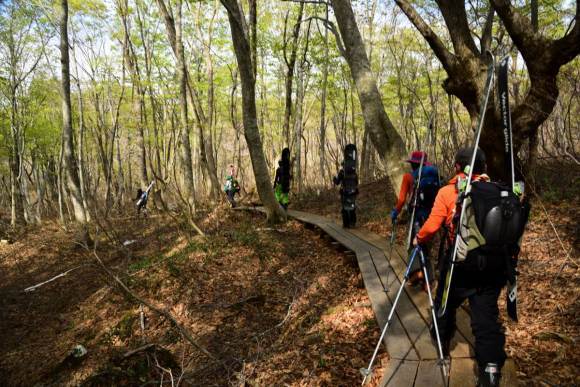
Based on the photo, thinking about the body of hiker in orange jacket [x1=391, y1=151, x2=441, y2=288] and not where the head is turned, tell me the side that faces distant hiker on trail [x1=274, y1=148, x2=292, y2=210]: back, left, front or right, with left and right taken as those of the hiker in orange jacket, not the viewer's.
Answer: front

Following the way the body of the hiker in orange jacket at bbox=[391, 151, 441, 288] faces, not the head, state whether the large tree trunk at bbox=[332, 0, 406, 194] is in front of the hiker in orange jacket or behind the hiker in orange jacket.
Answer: in front

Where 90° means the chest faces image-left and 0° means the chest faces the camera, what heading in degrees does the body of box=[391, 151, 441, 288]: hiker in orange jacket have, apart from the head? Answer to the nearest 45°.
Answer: approximately 135°

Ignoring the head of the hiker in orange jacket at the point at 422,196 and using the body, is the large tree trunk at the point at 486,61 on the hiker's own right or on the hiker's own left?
on the hiker's own right

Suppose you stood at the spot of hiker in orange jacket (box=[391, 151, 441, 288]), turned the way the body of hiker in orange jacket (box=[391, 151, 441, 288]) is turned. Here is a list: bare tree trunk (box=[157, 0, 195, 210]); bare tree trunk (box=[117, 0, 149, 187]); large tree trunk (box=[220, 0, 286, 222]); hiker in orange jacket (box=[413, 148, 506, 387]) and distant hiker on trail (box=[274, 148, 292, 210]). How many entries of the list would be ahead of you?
4

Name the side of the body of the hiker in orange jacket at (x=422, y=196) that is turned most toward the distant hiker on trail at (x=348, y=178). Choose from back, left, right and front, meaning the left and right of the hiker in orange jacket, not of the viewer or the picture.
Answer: front

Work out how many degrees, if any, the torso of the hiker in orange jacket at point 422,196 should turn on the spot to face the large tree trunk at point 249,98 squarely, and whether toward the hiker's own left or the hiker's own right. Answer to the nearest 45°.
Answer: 0° — they already face it

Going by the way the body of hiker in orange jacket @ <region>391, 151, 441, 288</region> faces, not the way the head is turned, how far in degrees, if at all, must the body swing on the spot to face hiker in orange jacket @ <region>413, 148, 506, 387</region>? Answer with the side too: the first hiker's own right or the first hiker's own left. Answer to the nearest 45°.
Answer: approximately 135° to the first hiker's own left

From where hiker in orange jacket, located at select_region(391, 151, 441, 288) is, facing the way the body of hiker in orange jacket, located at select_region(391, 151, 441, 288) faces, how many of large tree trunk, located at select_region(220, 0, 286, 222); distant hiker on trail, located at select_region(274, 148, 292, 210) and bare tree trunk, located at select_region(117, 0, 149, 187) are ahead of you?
3

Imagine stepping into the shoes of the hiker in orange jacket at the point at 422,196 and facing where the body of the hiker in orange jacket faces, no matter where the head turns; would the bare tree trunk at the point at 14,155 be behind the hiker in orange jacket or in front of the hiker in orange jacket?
in front

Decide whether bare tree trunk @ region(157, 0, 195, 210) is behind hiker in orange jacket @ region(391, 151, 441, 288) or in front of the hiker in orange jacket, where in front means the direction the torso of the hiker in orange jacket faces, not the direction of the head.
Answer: in front
